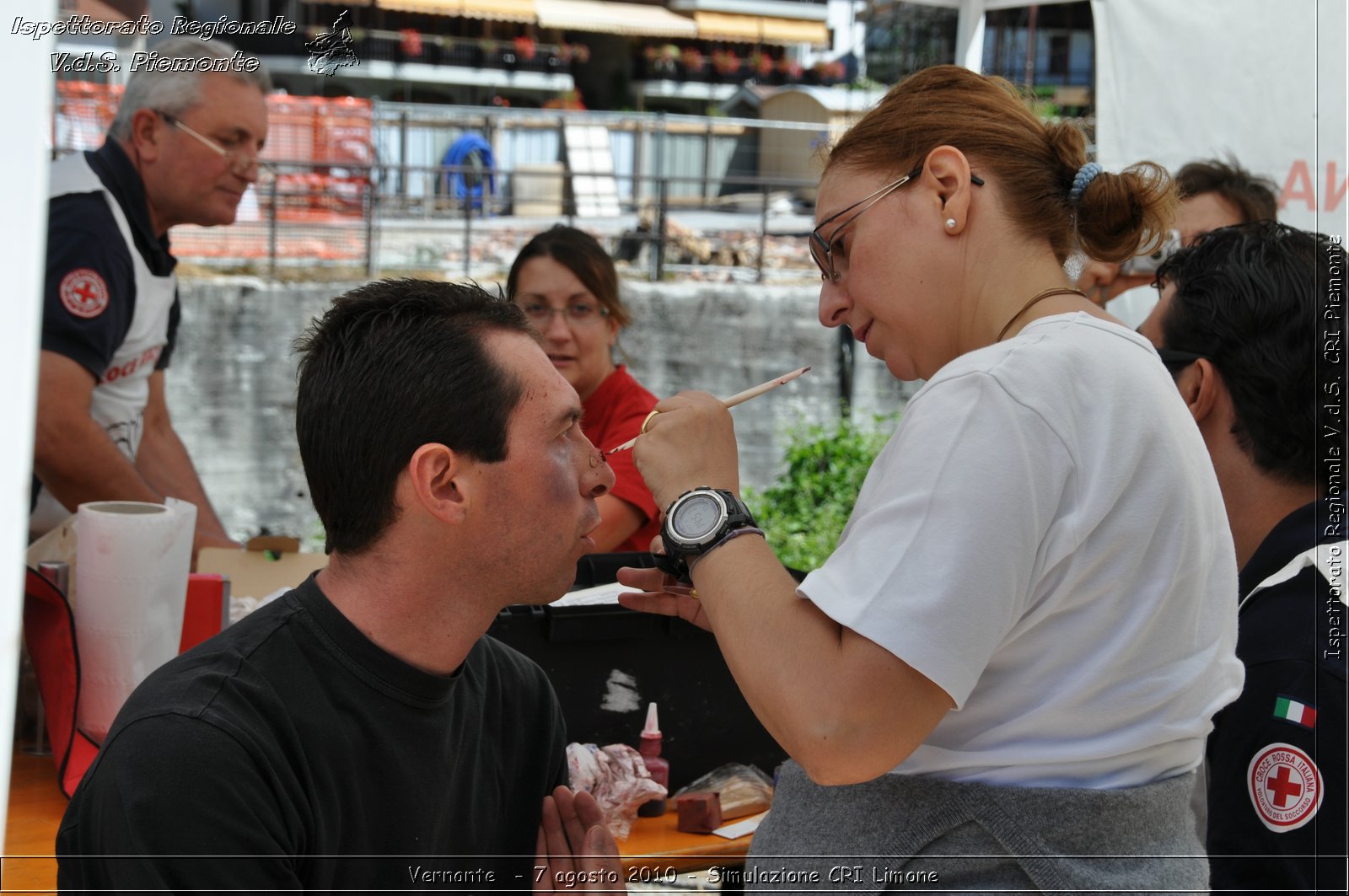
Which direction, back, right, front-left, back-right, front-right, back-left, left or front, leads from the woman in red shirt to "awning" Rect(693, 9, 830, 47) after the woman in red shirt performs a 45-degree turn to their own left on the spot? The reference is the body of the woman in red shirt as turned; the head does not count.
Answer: back

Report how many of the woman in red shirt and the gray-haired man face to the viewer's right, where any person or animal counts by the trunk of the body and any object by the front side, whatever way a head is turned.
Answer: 1

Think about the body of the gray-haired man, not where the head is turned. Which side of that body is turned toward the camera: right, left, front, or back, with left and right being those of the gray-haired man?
right

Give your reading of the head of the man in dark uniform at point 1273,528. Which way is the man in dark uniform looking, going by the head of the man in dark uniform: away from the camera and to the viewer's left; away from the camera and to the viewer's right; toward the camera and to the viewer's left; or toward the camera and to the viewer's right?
away from the camera and to the viewer's left

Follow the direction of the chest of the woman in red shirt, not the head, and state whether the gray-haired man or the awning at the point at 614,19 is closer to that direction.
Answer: the gray-haired man

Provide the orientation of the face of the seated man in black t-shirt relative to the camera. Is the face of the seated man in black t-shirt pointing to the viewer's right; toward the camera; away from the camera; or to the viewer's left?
to the viewer's right

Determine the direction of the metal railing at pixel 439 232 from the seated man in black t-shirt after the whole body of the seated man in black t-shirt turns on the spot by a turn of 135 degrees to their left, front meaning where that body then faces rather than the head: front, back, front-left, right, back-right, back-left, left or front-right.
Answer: front

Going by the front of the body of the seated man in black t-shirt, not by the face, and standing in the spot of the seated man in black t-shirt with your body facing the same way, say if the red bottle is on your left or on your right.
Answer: on your left
